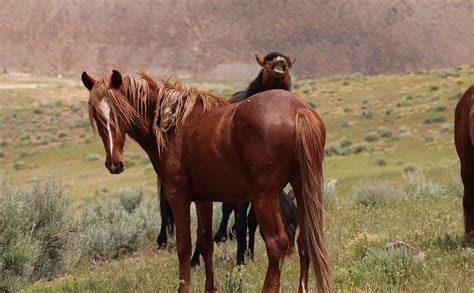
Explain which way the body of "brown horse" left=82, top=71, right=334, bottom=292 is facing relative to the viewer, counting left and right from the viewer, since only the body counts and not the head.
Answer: facing away from the viewer and to the left of the viewer

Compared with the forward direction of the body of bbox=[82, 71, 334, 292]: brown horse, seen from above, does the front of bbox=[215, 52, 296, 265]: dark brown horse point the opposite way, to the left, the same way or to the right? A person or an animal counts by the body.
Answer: the opposite way

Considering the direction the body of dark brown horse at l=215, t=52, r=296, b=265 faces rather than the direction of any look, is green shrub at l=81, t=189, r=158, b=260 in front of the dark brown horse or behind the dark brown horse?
behind

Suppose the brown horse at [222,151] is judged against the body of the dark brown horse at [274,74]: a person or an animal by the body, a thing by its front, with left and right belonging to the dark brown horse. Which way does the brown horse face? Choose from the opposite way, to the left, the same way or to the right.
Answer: the opposite way

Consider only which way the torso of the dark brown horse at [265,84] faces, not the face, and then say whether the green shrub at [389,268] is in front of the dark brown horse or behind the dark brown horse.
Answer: in front
